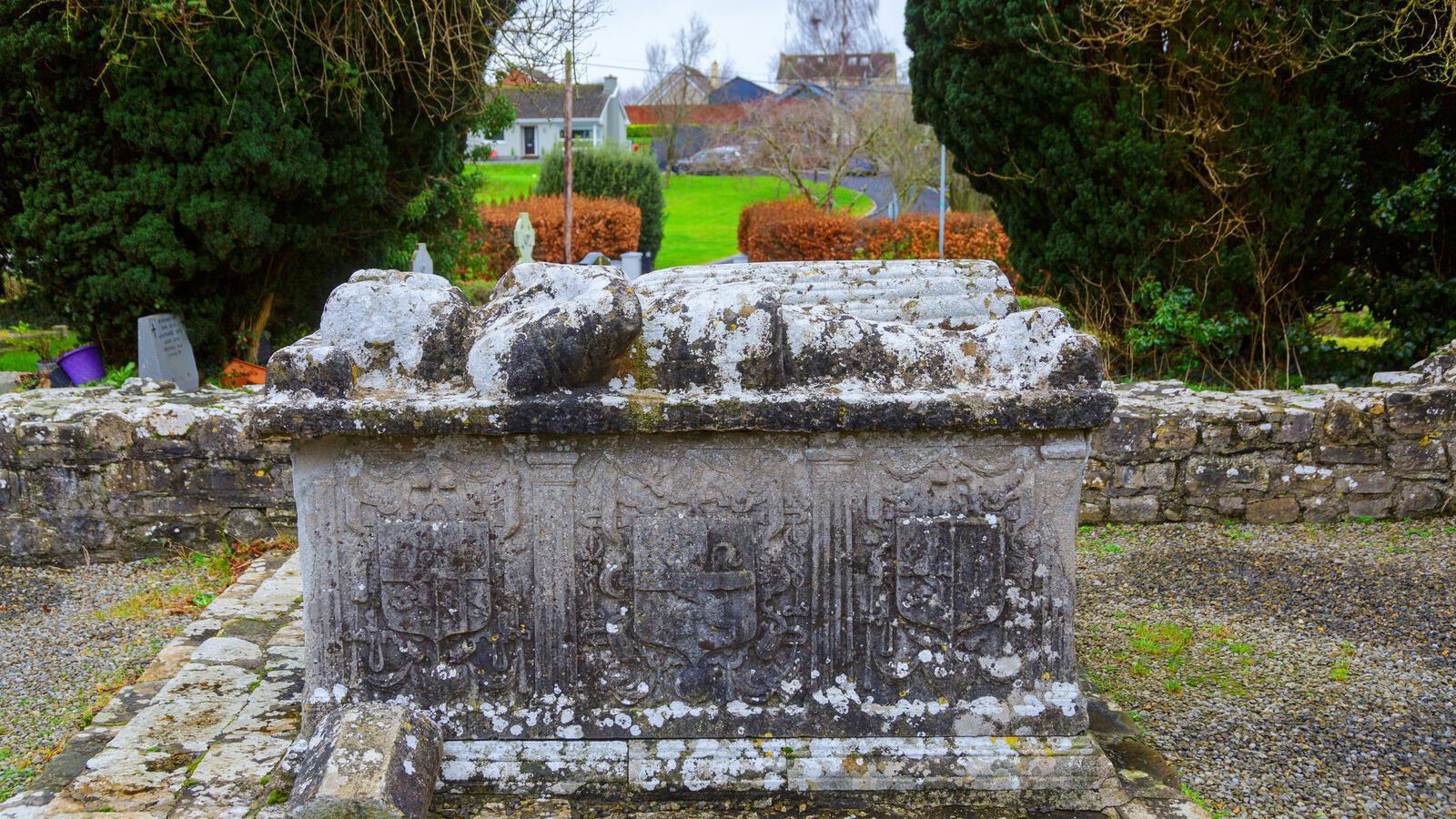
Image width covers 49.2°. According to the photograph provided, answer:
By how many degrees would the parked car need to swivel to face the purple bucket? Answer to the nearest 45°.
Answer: approximately 90° to its left

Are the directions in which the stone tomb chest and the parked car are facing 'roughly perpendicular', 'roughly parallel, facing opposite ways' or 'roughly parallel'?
roughly perpendicular

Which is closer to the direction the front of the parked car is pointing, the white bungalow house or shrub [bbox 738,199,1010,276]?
the white bungalow house

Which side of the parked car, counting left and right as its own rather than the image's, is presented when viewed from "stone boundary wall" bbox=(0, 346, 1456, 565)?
left

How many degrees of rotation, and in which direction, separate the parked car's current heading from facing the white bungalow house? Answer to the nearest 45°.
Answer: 0° — it already faces it

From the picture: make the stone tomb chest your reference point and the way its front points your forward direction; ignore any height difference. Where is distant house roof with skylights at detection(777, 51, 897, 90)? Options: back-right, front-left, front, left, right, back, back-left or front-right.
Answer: back

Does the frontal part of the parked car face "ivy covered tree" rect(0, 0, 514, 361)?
no

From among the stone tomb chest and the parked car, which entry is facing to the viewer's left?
the parked car

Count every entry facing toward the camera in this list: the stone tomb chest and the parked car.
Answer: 1

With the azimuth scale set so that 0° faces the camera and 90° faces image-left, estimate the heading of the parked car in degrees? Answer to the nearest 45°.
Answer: approximately 90°

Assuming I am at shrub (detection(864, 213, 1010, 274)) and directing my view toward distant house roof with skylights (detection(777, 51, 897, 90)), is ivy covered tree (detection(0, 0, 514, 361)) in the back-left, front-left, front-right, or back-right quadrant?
back-left

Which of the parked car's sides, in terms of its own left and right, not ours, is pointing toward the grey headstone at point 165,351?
left

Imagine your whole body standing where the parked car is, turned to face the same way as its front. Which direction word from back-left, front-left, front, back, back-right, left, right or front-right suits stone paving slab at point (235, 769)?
left

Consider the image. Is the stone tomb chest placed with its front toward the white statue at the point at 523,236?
no

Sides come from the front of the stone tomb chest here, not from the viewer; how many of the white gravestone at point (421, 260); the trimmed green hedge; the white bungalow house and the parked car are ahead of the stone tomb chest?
0

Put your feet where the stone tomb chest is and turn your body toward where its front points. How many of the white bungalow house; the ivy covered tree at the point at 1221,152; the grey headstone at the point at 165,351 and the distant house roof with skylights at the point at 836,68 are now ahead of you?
0

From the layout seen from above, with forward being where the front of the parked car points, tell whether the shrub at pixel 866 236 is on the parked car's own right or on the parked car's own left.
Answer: on the parked car's own left

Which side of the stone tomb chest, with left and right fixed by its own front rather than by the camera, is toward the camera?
front

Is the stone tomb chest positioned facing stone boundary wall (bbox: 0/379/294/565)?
no

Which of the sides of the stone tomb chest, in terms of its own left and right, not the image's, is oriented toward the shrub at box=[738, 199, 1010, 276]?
back
